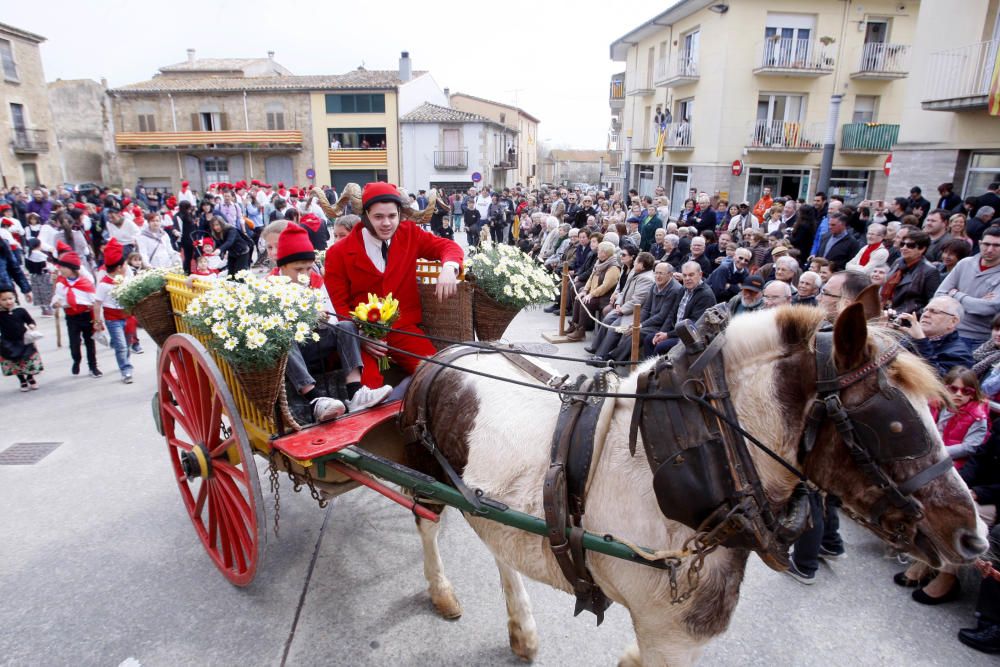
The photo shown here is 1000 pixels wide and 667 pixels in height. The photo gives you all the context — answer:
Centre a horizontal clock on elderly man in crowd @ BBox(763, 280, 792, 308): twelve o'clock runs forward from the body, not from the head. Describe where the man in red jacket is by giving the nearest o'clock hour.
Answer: The man in red jacket is roughly at 12 o'clock from the elderly man in crowd.

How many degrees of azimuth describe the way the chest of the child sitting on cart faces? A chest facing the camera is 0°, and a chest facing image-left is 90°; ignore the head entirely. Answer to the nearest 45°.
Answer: approximately 315°

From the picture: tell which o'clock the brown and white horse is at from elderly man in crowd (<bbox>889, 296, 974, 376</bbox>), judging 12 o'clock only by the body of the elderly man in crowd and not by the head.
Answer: The brown and white horse is roughly at 11 o'clock from the elderly man in crowd.

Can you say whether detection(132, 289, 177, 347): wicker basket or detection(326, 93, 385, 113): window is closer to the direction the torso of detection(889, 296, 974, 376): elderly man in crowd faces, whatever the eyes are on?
the wicker basket

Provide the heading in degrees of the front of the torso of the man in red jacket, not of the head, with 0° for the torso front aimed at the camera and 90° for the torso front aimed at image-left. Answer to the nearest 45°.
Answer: approximately 315°

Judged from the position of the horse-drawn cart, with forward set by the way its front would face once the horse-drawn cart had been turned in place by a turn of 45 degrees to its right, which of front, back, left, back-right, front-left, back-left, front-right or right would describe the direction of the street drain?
back-right

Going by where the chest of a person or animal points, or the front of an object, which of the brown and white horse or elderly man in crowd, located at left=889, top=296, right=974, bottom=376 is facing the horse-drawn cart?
the elderly man in crowd

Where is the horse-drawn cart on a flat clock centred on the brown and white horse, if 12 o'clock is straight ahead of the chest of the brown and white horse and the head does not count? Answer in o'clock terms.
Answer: The horse-drawn cart is roughly at 5 o'clock from the brown and white horse.

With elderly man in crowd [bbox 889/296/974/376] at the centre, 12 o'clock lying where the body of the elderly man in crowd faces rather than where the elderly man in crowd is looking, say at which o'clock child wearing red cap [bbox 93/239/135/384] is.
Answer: The child wearing red cap is roughly at 1 o'clock from the elderly man in crowd.

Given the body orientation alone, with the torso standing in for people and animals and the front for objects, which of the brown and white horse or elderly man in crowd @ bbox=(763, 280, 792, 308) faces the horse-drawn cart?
the elderly man in crowd

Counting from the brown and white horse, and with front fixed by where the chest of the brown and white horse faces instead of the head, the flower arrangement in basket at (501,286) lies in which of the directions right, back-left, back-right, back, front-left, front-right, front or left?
back
